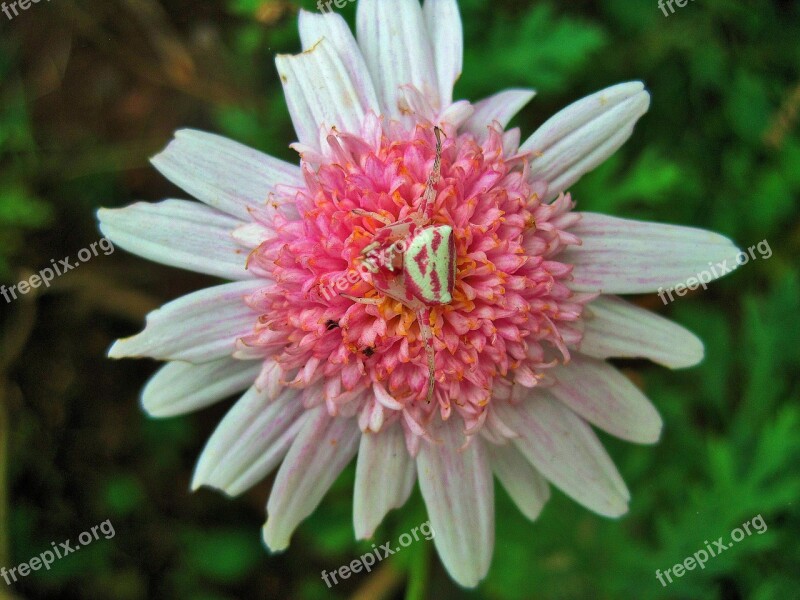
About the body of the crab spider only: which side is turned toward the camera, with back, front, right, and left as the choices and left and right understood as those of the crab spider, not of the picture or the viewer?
left
